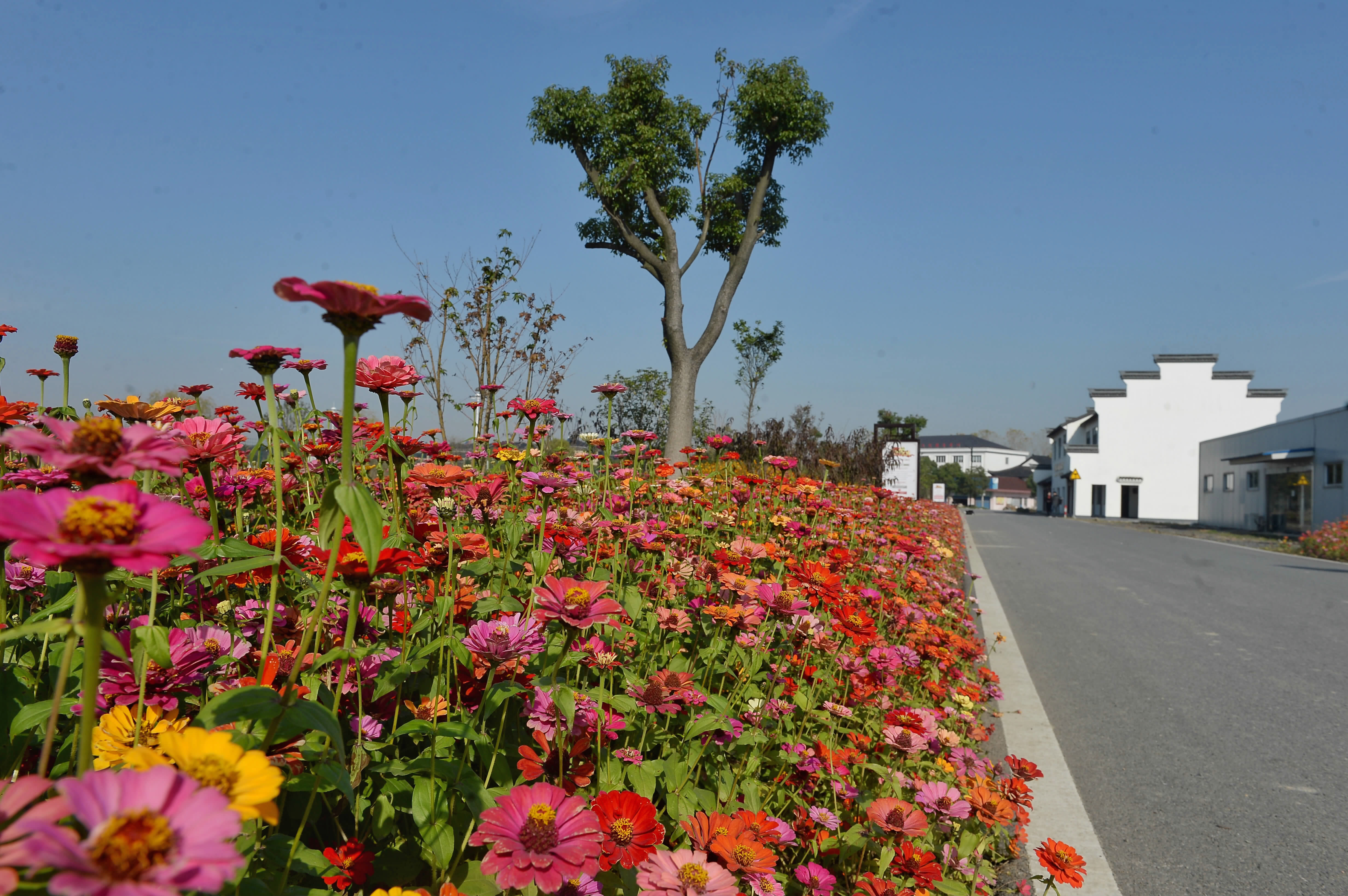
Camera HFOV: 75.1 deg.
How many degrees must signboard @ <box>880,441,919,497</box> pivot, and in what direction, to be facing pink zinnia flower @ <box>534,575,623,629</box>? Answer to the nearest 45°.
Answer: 0° — it already faces it

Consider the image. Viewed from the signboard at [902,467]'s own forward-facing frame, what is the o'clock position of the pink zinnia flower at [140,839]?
The pink zinnia flower is roughly at 12 o'clock from the signboard.

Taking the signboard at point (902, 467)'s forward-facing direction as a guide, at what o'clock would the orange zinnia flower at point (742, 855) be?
The orange zinnia flower is roughly at 12 o'clock from the signboard.

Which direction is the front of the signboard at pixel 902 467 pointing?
toward the camera

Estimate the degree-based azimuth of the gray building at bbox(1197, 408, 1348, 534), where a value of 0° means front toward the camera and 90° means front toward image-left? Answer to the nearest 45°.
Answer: approximately 45°

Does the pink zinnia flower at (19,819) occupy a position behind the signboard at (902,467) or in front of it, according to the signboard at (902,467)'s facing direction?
in front

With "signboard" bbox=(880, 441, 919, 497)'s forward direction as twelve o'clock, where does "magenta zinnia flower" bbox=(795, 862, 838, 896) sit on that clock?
The magenta zinnia flower is roughly at 12 o'clock from the signboard.

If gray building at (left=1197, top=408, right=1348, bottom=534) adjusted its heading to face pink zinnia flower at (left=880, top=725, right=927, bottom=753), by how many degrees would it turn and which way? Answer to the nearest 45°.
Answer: approximately 45° to its left

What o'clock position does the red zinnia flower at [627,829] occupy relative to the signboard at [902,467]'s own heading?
The red zinnia flower is roughly at 12 o'clock from the signboard.

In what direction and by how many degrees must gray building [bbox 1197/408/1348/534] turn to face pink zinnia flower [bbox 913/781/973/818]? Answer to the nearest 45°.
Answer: approximately 45° to its left
